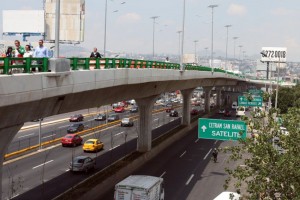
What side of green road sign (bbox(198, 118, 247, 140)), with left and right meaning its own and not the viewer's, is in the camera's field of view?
front

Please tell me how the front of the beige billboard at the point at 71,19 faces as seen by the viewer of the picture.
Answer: facing the viewer

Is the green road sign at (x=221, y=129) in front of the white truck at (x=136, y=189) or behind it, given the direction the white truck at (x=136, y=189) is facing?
in front

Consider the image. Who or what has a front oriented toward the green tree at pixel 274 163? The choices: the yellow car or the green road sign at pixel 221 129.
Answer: the green road sign

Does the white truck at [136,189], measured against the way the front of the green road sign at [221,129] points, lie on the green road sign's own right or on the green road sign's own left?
on the green road sign's own right

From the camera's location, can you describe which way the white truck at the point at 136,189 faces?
facing away from the viewer and to the right of the viewer

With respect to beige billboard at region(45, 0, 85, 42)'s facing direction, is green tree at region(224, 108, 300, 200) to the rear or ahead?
ahead

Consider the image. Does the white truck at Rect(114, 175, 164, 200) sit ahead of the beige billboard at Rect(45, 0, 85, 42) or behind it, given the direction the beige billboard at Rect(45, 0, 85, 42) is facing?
ahead
